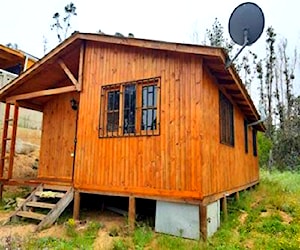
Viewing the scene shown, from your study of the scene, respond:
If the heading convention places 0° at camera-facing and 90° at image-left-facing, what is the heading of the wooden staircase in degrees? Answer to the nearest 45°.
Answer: approximately 45°

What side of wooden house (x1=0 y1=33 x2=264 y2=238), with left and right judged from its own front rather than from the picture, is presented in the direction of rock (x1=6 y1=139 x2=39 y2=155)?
right

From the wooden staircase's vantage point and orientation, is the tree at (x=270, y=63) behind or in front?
behind

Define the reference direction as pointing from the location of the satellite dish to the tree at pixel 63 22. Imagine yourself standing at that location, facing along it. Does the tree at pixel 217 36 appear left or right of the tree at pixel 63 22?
right

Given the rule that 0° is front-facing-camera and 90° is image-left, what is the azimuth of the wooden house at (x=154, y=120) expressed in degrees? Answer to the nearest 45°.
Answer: approximately 45°
